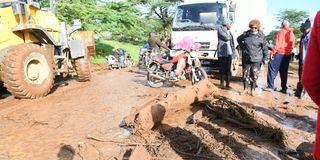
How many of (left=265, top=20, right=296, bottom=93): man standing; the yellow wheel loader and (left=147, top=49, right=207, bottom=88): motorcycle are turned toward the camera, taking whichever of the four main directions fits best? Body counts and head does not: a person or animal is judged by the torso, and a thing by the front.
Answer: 0

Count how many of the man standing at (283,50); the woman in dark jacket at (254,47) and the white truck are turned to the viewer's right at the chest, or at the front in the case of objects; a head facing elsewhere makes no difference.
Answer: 0

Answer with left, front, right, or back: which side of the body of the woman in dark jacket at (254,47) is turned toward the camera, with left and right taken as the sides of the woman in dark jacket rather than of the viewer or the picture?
front

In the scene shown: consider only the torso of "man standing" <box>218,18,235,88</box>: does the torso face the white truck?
no

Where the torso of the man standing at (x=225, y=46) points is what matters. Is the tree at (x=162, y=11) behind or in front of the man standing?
behind

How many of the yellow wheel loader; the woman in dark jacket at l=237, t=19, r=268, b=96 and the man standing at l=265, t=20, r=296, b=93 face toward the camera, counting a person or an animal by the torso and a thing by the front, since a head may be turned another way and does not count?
1

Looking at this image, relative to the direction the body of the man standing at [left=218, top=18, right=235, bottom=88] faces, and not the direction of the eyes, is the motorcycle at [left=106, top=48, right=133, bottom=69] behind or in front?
behind

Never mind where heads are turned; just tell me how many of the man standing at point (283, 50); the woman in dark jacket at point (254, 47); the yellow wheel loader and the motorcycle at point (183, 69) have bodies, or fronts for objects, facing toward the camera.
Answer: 1

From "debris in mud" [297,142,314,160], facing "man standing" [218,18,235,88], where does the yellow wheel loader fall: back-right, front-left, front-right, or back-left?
front-left

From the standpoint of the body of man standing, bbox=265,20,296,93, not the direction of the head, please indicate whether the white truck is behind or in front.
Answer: in front
